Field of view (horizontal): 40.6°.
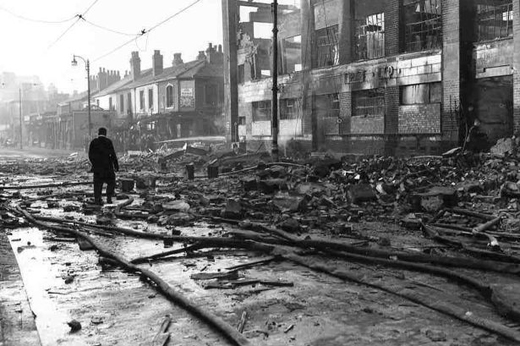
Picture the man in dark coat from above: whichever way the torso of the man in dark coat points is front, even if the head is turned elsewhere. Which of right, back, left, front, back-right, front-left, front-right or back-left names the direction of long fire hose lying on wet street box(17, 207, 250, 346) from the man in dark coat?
back

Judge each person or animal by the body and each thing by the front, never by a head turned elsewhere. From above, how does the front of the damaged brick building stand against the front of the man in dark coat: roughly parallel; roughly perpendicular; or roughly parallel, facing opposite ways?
roughly perpendicular

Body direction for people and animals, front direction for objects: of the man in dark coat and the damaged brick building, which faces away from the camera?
the man in dark coat

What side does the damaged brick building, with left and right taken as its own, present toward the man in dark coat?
front

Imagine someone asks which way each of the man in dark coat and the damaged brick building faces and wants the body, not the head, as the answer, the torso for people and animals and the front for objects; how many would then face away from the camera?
1

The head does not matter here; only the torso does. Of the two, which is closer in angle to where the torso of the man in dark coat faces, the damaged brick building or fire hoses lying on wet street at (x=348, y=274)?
the damaged brick building

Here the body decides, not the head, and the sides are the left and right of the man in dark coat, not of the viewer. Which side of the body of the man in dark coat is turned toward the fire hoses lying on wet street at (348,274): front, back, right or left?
back

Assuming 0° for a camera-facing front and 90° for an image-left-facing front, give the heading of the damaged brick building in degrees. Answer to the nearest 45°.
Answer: approximately 45°

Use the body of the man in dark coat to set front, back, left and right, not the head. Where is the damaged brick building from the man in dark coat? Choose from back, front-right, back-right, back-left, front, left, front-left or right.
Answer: front-right

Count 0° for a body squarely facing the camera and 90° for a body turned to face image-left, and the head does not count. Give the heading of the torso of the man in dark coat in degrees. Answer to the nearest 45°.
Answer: approximately 180°
